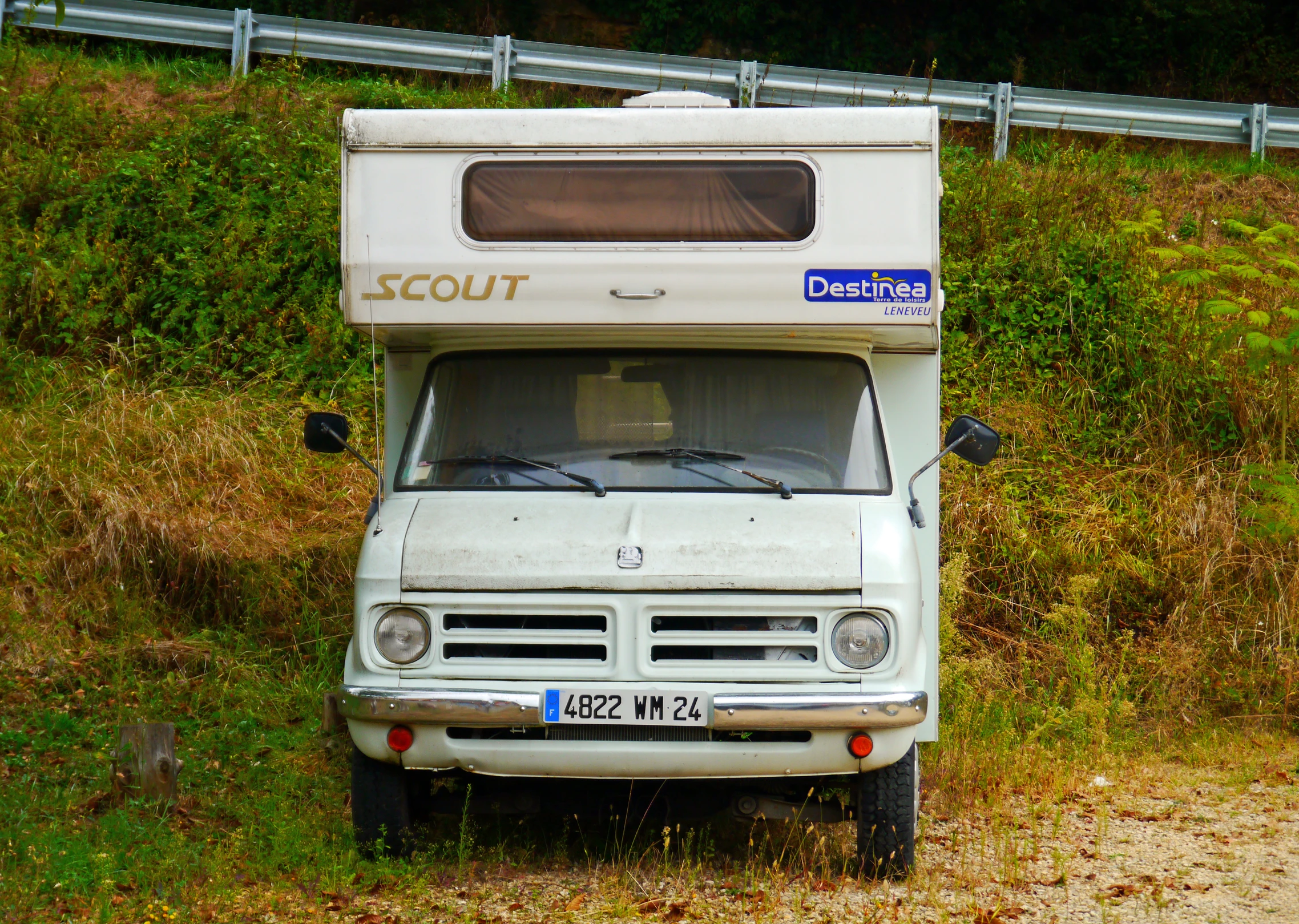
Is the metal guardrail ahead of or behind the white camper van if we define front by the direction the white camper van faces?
behind

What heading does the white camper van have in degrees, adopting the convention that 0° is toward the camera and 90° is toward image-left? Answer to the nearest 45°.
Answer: approximately 0°

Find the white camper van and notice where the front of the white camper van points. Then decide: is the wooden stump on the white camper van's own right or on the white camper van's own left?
on the white camper van's own right
